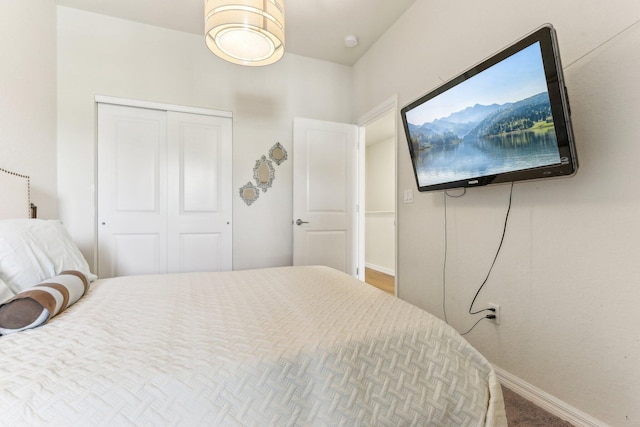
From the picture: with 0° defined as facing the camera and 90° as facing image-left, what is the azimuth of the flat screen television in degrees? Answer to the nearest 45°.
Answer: approximately 45°

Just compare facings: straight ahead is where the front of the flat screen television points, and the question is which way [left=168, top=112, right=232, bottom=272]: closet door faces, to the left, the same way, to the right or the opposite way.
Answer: to the left

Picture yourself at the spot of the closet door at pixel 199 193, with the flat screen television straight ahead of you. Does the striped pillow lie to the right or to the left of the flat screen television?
right

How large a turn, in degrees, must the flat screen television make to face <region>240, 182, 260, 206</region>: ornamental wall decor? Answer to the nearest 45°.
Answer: approximately 45° to its right

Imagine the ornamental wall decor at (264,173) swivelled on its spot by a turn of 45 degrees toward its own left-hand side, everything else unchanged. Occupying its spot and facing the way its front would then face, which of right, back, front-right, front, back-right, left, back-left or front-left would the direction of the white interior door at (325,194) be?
front-left

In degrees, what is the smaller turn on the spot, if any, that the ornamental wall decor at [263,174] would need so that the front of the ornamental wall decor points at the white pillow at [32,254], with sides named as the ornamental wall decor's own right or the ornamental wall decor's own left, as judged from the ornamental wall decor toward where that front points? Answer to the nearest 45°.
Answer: approximately 45° to the ornamental wall decor's own right

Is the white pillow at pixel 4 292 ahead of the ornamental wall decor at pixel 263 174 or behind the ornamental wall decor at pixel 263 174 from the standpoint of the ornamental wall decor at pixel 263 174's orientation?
ahead

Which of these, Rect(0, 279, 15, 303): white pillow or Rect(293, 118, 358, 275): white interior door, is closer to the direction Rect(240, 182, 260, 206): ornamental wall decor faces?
the white pillow
